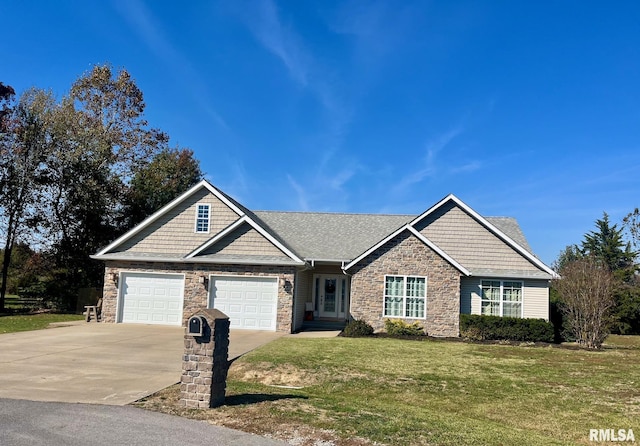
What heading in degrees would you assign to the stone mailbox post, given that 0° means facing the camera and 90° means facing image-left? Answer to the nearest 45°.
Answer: approximately 45°

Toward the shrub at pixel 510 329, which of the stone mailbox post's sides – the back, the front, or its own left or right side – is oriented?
back

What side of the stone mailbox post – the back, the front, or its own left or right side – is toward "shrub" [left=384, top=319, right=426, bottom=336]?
back

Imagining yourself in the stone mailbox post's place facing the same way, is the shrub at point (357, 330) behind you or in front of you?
behind

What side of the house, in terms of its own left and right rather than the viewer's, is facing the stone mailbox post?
front

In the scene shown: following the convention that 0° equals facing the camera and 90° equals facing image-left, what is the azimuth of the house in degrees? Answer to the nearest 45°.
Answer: approximately 0°

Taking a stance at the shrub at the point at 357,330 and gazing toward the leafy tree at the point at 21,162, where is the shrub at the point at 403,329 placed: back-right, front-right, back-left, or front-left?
back-right

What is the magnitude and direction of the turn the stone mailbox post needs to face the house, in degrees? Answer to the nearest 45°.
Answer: approximately 135° to its right

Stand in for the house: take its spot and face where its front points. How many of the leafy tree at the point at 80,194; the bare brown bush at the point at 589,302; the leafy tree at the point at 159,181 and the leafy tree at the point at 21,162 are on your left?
1

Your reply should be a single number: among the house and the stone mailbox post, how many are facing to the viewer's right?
0

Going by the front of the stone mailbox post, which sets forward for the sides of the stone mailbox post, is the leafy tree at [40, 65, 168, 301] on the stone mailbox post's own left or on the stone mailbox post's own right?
on the stone mailbox post's own right

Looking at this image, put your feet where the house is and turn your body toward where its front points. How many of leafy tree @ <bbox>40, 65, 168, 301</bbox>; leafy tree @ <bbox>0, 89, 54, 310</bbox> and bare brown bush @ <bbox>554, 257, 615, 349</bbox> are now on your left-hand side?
1

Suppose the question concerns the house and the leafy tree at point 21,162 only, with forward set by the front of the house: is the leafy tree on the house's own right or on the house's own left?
on the house's own right

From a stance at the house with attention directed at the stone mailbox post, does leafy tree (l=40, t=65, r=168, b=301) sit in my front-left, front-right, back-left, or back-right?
back-right
